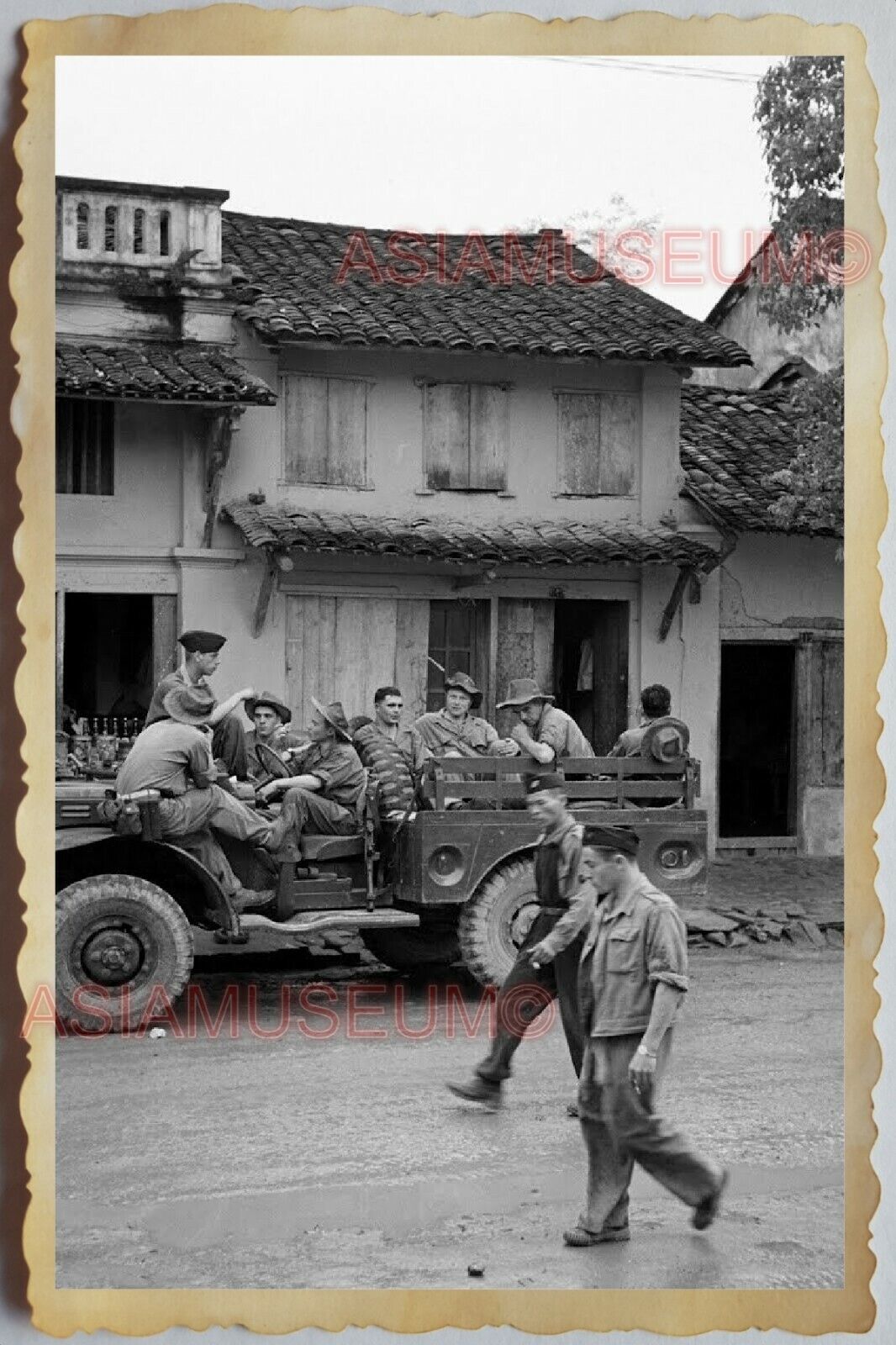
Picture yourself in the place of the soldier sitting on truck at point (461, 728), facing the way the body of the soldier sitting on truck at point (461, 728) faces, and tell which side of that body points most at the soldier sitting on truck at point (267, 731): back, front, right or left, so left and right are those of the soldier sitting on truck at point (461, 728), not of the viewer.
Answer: right

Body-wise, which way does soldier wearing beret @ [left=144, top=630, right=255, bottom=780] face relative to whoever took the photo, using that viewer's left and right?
facing to the right of the viewer

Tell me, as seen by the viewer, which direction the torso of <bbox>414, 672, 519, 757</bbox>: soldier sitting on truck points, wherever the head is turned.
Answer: toward the camera

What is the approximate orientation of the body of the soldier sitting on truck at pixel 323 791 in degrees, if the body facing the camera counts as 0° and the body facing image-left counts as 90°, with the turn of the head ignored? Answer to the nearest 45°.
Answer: approximately 90°

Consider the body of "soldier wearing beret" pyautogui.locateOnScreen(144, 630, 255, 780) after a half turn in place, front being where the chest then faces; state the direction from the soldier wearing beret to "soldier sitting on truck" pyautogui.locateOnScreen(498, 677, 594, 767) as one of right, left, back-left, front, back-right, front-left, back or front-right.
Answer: back

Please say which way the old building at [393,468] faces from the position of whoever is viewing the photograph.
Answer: facing the viewer

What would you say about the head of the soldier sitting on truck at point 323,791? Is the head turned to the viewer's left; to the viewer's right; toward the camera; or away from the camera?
to the viewer's left

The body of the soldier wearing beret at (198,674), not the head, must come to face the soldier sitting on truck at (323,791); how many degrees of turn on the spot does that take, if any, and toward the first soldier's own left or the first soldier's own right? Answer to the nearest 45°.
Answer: approximately 45° to the first soldier's own left

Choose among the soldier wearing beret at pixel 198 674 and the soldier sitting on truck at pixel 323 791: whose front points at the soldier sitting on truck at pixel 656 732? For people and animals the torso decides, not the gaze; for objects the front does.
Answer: the soldier wearing beret

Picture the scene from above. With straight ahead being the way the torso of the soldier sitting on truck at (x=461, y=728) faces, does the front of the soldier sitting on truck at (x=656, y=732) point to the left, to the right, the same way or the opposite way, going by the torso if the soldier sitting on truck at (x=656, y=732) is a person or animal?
the opposite way

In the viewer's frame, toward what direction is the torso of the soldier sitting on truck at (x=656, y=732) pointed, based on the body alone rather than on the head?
away from the camera
